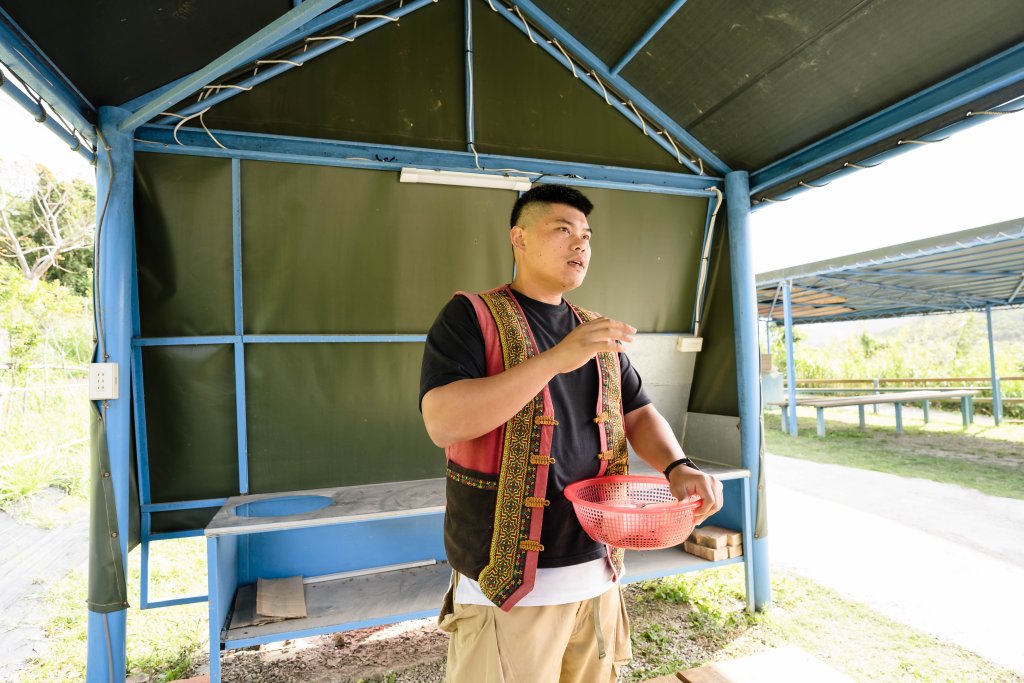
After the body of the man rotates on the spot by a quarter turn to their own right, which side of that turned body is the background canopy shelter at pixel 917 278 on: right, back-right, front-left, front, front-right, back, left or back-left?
back

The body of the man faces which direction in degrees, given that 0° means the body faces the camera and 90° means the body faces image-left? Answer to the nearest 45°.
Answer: approximately 315°

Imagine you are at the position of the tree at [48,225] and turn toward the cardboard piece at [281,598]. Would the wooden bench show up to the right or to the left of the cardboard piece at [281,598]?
left

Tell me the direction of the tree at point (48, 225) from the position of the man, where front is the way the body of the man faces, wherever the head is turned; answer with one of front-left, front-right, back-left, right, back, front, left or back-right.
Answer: back

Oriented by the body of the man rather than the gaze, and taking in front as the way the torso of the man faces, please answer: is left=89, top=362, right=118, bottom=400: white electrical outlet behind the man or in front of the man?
behind

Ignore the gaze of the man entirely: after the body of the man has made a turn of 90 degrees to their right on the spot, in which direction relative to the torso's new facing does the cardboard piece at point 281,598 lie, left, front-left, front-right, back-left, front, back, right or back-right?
right
